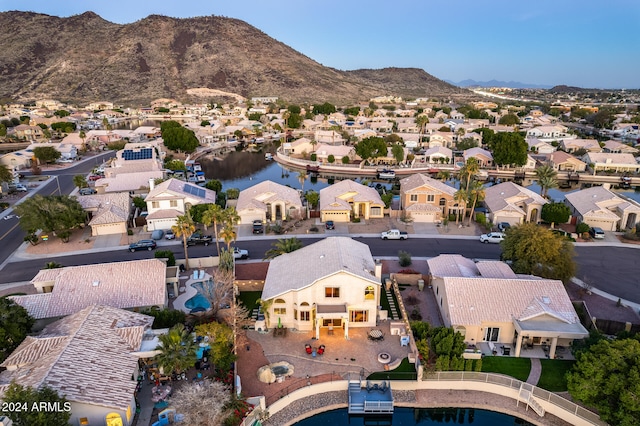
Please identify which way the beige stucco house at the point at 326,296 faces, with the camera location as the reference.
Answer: facing away from the viewer

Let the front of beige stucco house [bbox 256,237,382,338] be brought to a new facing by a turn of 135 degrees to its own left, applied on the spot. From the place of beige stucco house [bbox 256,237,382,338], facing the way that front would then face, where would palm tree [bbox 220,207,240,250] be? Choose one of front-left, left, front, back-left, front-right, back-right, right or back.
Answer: right

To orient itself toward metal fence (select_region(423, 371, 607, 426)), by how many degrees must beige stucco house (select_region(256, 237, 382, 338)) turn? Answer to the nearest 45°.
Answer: approximately 135° to its right

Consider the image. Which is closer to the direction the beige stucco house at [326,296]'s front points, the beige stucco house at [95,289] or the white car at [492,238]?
the white car

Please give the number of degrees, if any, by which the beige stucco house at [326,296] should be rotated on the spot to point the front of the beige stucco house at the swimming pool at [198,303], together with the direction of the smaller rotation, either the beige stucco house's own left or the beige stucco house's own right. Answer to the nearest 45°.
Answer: approximately 90° to the beige stucco house's own left

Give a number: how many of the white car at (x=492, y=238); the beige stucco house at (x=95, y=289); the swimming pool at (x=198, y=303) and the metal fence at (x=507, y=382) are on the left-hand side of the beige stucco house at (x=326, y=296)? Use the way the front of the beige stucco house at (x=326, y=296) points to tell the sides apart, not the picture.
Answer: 2

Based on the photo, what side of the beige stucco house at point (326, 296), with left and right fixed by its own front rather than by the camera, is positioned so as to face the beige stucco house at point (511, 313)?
right

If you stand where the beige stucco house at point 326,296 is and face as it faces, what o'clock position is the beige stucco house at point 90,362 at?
the beige stucco house at point 90,362 is roughly at 8 o'clock from the beige stucco house at point 326,296.

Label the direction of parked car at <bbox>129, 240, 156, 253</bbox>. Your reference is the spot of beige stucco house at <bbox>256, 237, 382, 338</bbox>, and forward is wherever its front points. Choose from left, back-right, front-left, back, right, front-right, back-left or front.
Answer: front-left

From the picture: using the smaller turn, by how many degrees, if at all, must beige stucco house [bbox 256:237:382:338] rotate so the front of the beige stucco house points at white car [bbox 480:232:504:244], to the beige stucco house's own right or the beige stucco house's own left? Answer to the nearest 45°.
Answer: approximately 45° to the beige stucco house's own right

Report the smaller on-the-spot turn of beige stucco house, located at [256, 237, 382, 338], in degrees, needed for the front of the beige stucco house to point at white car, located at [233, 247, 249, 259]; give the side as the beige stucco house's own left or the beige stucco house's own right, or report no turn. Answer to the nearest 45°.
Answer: approximately 45° to the beige stucco house's own left

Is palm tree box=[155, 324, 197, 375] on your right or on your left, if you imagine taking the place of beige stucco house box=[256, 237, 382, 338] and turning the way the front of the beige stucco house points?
on your left

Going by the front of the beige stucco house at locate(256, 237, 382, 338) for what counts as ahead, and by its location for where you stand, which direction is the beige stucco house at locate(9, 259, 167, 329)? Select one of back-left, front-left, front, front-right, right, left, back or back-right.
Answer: left
